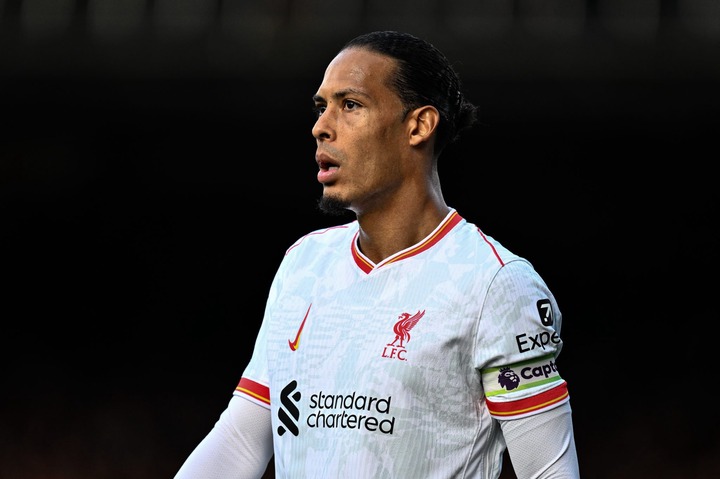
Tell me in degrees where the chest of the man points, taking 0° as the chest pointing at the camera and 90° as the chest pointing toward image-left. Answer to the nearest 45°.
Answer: approximately 45°
